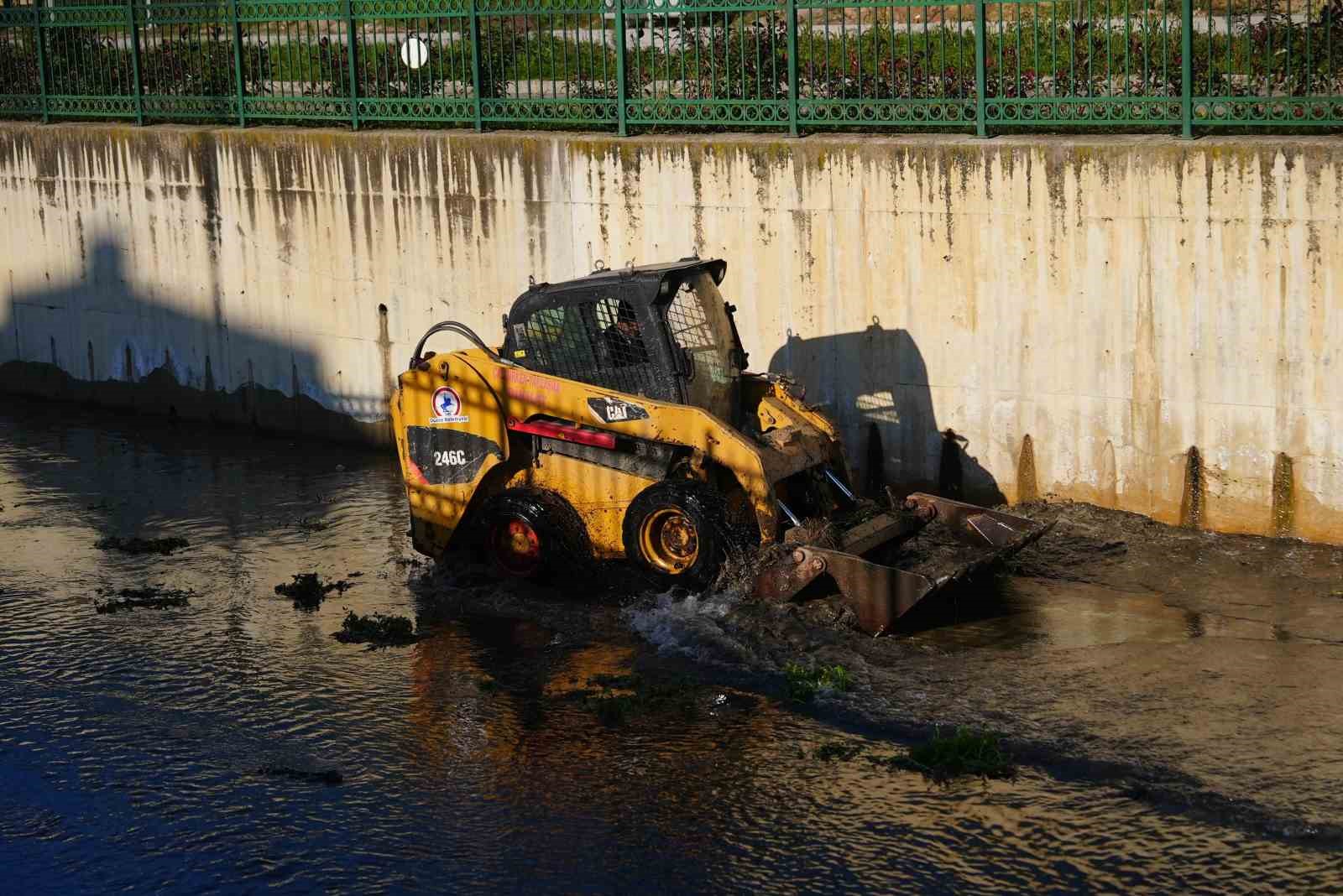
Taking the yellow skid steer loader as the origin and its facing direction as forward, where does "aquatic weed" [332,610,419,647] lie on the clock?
The aquatic weed is roughly at 4 o'clock from the yellow skid steer loader.

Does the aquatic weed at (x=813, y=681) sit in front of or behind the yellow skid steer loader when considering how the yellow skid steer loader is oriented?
in front

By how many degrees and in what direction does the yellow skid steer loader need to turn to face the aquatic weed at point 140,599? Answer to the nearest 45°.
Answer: approximately 135° to its right

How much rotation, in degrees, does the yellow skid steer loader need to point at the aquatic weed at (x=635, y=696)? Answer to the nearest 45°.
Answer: approximately 45° to its right

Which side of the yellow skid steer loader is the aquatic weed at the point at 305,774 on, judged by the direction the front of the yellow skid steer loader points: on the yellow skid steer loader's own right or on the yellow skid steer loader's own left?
on the yellow skid steer loader's own right

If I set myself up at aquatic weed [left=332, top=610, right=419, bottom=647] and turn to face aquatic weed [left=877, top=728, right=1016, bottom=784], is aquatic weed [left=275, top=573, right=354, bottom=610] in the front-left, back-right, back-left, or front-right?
back-left

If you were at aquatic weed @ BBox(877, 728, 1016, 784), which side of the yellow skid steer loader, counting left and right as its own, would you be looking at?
front

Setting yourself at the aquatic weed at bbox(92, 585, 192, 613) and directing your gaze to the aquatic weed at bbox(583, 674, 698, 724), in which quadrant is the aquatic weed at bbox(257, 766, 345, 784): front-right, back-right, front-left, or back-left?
front-right

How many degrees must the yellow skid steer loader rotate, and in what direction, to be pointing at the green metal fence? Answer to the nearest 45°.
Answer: approximately 135° to its left

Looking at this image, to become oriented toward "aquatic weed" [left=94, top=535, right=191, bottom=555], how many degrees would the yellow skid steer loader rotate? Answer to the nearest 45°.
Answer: approximately 180°

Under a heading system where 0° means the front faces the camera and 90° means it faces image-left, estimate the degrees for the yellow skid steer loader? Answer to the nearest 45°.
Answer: approximately 315°

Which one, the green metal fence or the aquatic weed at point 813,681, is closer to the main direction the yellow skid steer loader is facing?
the aquatic weed

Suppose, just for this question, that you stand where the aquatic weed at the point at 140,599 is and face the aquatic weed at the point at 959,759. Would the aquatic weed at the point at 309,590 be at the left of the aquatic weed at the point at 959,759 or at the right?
left
